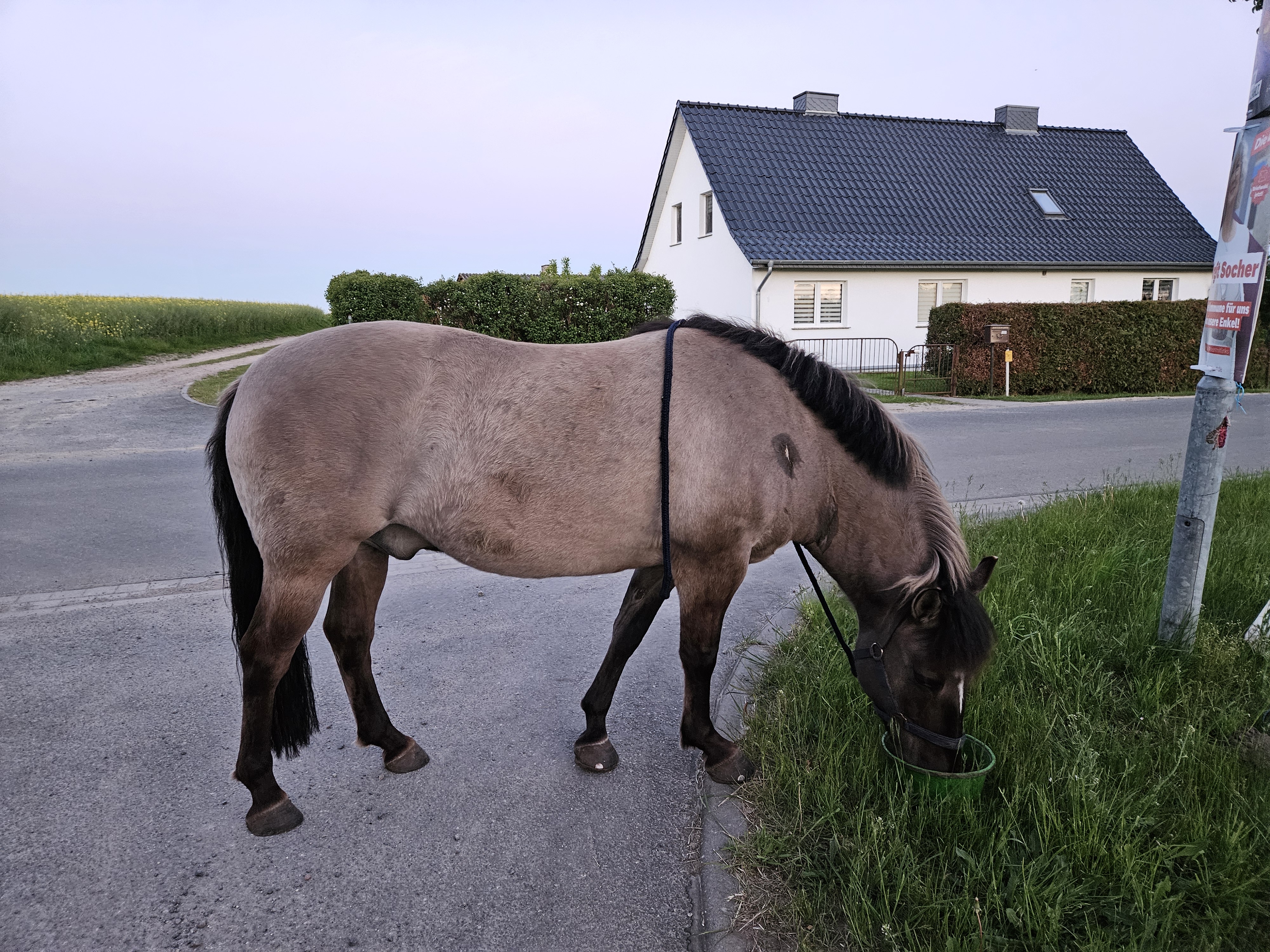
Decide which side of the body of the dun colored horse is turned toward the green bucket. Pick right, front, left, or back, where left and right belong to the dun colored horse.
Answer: front

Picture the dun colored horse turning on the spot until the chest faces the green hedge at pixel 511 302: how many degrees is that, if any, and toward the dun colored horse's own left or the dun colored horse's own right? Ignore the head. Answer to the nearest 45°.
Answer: approximately 90° to the dun colored horse's own left

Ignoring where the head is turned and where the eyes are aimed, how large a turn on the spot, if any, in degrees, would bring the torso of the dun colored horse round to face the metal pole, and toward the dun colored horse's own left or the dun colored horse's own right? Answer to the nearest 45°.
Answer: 0° — it already faces it

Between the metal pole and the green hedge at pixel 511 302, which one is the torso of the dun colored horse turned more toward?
the metal pole

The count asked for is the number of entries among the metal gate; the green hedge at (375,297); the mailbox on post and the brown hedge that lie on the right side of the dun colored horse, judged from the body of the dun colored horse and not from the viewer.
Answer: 0

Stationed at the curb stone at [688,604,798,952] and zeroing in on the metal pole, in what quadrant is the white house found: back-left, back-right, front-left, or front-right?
front-left

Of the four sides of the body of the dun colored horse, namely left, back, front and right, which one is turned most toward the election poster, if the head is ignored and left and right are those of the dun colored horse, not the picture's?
front

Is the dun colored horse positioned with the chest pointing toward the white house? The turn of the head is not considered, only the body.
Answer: no

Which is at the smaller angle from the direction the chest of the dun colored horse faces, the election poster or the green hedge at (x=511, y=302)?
the election poster

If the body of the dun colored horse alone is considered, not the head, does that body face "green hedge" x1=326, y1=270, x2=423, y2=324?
no

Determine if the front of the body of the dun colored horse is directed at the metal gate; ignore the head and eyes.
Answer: no

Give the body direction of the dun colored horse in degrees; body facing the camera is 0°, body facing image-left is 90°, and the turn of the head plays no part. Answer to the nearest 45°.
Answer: approximately 270°

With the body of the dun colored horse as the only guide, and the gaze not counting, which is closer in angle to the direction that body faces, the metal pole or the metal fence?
the metal pole

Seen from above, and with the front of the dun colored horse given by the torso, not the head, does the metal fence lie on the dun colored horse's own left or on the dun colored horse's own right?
on the dun colored horse's own left

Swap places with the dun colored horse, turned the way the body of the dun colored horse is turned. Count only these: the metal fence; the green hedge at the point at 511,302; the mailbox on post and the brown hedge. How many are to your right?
0

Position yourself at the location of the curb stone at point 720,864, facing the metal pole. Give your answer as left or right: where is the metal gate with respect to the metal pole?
left

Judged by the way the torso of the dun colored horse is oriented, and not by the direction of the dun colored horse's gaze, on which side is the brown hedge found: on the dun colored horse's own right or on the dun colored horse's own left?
on the dun colored horse's own left
